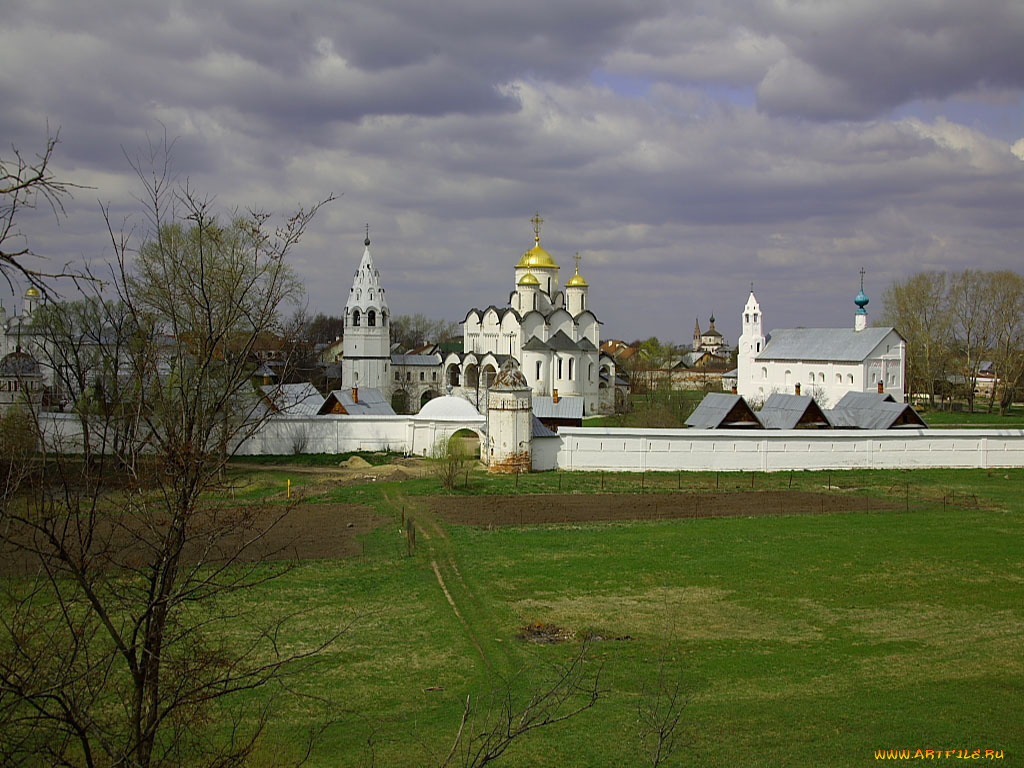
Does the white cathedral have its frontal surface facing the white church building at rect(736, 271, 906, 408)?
no

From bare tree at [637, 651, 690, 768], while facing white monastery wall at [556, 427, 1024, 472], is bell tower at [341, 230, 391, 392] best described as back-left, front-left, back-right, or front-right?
front-left

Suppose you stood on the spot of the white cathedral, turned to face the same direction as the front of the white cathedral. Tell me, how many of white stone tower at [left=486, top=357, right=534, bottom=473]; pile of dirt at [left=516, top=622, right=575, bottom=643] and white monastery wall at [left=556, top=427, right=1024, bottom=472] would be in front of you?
0

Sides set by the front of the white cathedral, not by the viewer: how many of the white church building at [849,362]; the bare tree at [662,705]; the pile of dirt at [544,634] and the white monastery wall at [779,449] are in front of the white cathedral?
0

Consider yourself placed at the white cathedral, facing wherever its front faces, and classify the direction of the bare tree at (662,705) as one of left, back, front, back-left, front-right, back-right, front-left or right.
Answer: back-left

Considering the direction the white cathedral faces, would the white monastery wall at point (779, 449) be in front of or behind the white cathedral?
behind

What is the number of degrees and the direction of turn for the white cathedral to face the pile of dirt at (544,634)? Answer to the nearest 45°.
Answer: approximately 135° to its left

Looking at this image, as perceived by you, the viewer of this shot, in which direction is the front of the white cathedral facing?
facing away from the viewer and to the left of the viewer
